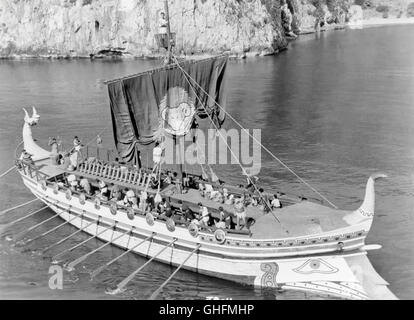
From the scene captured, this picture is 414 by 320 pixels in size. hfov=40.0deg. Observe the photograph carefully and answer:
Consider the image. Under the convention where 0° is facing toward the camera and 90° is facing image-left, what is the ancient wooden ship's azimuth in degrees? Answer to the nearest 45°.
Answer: approximately 315°

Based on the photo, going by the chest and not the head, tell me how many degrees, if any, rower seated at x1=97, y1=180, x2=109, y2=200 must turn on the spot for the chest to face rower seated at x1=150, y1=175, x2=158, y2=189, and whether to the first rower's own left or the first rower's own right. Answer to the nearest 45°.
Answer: approximately 180°

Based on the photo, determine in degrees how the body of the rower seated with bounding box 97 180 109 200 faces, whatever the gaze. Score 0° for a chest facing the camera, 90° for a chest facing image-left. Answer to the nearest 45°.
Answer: approximately 90°
